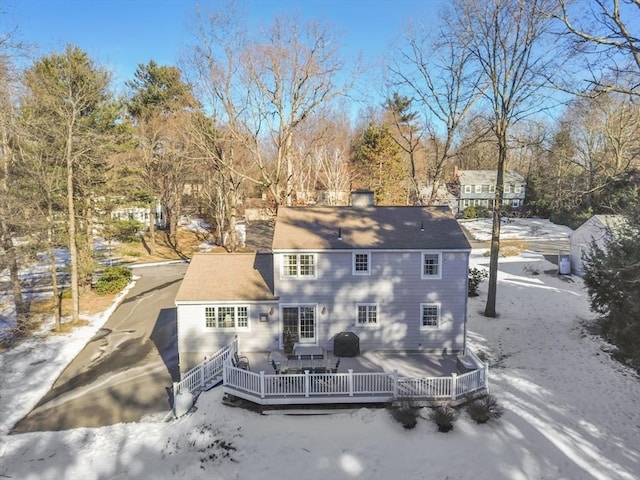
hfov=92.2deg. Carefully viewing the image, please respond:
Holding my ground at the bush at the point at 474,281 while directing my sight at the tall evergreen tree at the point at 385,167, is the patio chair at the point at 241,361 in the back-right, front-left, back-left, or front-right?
back-left

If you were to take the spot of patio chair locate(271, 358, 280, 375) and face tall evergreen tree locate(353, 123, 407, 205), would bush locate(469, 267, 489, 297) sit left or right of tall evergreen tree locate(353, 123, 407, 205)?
right

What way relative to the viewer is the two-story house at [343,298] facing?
away from the camera

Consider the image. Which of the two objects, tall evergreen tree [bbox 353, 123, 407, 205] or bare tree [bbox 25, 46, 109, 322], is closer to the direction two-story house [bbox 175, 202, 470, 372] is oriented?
the tall evergreen tree

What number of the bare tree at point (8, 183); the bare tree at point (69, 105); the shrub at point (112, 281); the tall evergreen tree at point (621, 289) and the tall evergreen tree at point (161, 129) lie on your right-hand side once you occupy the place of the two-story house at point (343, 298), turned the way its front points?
1

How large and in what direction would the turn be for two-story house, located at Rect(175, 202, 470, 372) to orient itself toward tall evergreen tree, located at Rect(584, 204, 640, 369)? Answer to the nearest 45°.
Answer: approximately 90° to its right
